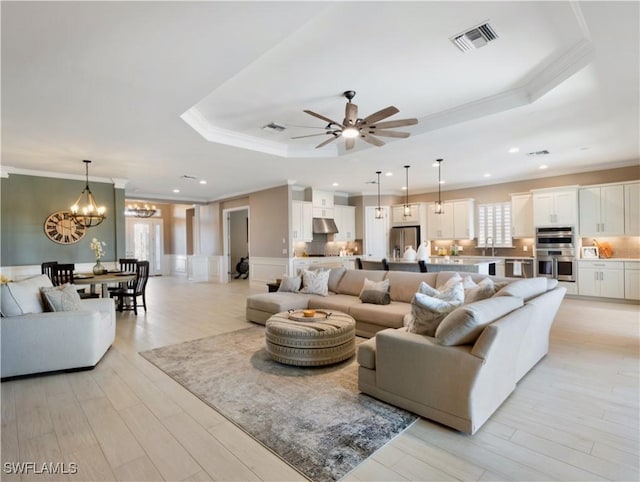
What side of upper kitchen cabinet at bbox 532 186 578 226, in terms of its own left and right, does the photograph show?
front

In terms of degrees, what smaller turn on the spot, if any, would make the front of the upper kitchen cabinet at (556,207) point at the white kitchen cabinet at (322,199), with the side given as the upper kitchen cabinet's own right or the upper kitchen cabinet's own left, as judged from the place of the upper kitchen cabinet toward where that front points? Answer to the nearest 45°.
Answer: approximately 90° to the upper kitchen cabinet's own right

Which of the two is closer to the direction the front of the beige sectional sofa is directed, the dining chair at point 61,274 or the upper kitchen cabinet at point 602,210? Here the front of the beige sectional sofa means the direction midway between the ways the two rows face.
the dining chair

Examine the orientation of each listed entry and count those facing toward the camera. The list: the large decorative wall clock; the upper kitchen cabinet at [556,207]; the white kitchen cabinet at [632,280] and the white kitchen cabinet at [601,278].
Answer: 4

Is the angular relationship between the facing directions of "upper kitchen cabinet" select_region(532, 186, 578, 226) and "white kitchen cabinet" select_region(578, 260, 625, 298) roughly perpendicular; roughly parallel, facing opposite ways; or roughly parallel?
roughly parallel

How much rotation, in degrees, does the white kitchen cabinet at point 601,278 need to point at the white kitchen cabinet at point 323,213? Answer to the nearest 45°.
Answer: approximately 90° to its right

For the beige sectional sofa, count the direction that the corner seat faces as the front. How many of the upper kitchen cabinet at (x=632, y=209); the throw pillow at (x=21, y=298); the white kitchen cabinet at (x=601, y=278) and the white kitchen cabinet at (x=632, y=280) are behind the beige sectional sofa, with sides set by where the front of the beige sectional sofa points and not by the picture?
3

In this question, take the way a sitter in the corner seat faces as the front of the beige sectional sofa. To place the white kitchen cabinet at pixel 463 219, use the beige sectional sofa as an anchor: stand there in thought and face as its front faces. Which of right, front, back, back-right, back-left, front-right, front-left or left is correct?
back-right

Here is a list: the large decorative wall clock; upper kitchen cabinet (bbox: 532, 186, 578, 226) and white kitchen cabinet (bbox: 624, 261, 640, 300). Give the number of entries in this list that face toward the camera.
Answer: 3

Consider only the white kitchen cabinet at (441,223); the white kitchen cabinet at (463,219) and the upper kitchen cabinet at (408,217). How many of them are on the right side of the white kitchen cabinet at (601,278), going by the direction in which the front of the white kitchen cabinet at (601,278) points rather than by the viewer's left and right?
3

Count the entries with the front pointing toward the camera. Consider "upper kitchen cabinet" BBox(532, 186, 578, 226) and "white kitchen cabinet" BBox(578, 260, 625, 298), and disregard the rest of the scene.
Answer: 2

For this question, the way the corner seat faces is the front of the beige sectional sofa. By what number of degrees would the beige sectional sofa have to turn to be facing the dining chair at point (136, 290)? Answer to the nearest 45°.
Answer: approximately 90° to its right

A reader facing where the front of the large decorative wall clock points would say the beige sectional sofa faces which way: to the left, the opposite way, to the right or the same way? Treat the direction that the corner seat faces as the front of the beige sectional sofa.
to the right

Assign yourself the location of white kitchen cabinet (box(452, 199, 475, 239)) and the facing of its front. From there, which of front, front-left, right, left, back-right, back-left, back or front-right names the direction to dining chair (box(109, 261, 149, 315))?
front

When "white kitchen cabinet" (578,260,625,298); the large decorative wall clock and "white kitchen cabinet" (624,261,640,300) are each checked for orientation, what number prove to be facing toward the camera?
3

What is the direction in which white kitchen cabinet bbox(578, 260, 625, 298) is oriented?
toward the camera

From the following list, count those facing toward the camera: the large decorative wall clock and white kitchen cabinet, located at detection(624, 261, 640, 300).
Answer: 2

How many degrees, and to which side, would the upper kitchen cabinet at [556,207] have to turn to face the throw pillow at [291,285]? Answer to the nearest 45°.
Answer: approximately 45° to its right
